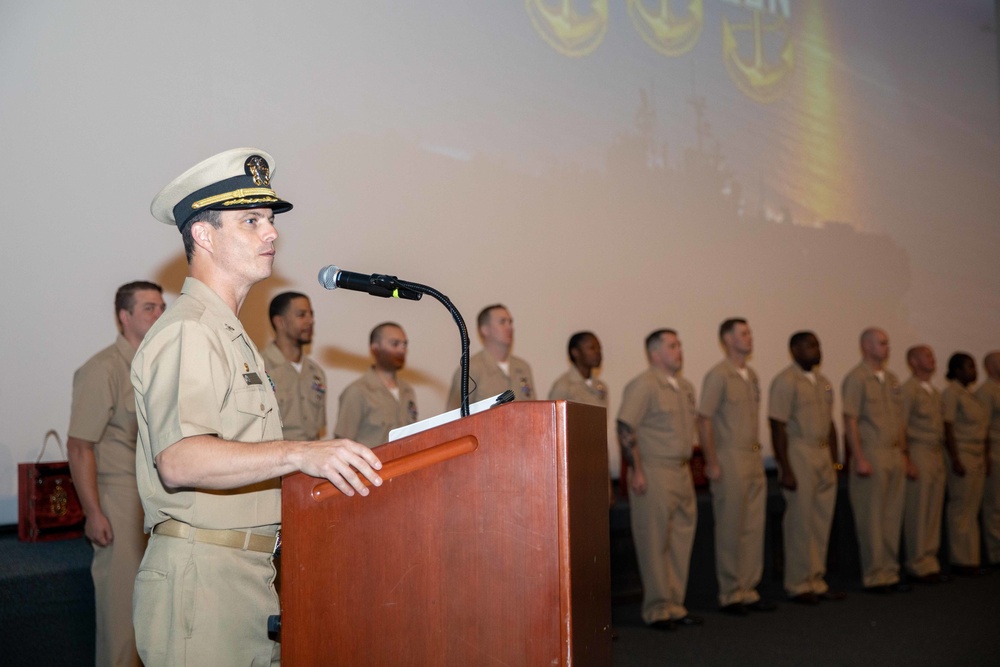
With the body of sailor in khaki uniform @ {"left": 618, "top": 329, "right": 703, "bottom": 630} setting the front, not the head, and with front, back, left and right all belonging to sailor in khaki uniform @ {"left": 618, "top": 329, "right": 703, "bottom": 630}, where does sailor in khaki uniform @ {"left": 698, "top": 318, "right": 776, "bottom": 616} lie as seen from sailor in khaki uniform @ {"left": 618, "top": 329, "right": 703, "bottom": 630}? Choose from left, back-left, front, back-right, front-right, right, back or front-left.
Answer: left

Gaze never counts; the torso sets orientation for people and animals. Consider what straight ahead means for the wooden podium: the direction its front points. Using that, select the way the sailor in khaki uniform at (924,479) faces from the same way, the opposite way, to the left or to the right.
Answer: to the right

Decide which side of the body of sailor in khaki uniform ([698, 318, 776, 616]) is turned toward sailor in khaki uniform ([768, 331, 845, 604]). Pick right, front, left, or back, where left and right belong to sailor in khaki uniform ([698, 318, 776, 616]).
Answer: left

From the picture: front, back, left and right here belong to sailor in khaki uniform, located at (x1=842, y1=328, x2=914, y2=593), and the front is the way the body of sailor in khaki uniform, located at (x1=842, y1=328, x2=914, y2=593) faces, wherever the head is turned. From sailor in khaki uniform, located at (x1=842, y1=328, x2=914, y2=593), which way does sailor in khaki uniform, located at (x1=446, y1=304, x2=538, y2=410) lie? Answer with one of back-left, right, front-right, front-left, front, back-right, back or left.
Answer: right

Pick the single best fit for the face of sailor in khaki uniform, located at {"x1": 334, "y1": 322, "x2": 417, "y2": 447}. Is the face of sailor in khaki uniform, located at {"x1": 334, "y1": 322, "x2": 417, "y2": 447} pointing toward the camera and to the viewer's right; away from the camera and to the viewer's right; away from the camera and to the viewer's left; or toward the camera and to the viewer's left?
toward the camera and to the viewer's right

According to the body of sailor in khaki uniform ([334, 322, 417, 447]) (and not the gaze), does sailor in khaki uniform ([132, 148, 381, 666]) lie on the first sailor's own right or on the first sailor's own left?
on the first sailor's own right

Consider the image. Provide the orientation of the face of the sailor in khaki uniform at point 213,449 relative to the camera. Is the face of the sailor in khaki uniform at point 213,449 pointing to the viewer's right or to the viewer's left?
to the viewer's right

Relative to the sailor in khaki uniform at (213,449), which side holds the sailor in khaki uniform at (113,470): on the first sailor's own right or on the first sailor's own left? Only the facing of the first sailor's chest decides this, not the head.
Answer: on the first sailor's own left

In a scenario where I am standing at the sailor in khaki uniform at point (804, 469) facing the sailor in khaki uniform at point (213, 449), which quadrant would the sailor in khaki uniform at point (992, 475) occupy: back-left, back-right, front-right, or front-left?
back-left

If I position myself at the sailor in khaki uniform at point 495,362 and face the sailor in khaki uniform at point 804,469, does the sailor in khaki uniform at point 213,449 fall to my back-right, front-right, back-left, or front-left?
back-right

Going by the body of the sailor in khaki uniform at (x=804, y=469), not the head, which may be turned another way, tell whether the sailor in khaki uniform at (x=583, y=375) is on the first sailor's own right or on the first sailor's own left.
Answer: on the first sailor's own right

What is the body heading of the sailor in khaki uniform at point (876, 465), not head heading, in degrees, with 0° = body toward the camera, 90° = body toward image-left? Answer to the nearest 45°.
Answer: approximately 315°

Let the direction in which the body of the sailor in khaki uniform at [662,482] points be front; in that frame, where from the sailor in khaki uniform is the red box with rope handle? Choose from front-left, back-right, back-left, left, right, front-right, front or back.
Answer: right

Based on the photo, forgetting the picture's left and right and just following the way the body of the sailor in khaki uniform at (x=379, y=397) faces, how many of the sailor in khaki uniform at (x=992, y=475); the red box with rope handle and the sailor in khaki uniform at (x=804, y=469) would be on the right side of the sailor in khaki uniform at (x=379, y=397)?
1

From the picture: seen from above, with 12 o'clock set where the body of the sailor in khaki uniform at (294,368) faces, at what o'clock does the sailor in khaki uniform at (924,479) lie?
the sailor in khaki uniform at (924,479) is roughly at 10 o'clock from the sailor in khaki uniform at (294,368).

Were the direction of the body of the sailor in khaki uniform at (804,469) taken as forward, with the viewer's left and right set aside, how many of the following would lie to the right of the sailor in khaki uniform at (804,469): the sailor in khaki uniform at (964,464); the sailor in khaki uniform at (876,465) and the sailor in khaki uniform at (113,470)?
1

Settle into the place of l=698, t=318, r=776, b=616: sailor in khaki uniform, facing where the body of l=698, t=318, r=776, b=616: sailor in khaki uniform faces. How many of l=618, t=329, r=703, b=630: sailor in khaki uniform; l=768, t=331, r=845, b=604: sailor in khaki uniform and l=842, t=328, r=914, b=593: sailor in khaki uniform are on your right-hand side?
1

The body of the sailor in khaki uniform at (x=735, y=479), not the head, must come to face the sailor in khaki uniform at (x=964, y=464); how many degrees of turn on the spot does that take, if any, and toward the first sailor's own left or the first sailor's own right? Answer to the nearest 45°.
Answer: approximately 90° to the first sailor's own left
